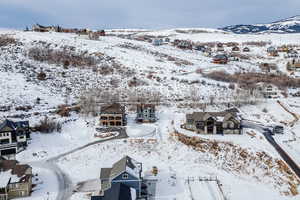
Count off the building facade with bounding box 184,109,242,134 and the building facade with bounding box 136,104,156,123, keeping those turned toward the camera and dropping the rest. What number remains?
2

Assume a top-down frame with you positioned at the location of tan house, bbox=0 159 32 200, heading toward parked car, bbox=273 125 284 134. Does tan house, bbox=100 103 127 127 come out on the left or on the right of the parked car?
left

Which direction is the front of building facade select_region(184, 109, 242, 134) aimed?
toward the camera

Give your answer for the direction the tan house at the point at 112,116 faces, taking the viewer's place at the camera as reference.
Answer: facing the viewer

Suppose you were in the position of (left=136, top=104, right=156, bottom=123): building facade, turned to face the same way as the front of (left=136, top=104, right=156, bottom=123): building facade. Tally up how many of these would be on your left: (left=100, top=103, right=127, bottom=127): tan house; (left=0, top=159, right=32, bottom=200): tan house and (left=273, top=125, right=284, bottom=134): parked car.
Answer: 1

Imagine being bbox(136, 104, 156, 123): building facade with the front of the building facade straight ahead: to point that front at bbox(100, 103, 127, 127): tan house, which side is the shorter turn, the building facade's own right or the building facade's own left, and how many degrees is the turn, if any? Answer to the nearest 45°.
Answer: approximately 90° to the building facade's own right

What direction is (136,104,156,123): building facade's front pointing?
toward the camera

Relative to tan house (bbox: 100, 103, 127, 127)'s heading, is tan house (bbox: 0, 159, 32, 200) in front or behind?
in front

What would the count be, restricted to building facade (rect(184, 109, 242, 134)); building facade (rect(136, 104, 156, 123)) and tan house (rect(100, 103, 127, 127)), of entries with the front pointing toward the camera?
3

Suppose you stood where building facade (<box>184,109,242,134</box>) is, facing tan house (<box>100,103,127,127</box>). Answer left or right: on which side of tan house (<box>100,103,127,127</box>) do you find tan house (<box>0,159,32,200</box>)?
left

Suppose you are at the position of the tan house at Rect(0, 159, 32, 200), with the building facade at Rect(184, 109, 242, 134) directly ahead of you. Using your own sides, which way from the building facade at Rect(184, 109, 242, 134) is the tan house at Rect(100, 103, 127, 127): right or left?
left

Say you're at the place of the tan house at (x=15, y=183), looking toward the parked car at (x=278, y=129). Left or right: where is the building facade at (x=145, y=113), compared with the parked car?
left
